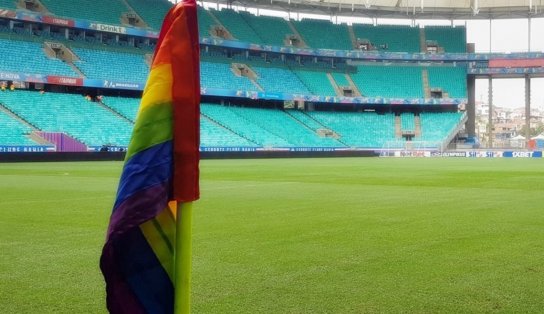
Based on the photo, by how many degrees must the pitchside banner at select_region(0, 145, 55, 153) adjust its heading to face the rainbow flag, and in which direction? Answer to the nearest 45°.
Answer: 0° — it already faces it

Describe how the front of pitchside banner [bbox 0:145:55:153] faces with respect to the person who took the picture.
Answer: facing the viewer
